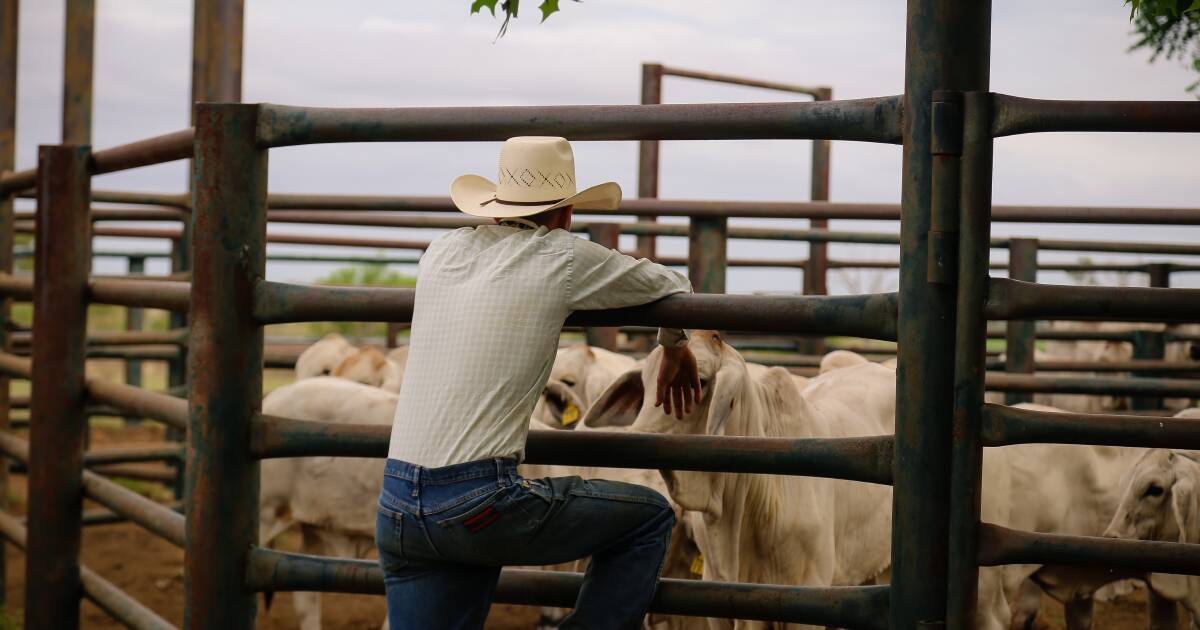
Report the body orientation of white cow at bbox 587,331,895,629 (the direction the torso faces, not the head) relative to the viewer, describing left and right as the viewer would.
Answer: facing the viewer and to the left of the viewer

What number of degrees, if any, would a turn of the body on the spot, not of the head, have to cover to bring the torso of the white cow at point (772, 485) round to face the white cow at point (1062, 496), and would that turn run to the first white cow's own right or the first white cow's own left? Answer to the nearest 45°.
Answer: approximately 180°

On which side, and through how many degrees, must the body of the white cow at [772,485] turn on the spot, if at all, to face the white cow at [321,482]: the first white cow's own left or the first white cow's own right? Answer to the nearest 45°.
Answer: approximately 90° to the first white cow's own right

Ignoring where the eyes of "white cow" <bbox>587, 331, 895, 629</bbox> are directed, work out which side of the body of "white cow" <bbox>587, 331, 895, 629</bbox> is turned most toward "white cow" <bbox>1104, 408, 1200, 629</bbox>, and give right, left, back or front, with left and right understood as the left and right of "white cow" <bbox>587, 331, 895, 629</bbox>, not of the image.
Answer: back

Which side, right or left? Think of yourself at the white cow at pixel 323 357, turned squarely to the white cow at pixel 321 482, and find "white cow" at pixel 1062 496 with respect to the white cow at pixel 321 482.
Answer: left

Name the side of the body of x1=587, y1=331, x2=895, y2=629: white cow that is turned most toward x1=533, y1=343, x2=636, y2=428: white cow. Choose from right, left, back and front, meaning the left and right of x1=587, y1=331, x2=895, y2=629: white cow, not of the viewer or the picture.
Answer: right

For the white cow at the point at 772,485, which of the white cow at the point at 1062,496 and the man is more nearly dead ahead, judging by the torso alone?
the man

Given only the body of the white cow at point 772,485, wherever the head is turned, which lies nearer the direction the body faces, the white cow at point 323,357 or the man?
the man

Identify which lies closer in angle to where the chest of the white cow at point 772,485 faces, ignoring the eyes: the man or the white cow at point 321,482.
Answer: the man

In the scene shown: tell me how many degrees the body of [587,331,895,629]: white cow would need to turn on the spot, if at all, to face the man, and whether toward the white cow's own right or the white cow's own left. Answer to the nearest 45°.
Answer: approximately 45° to the white cow's own left

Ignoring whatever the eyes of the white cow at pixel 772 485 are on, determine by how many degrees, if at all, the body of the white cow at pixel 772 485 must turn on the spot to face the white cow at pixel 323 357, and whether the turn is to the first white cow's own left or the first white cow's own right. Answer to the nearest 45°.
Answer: approximately 90° to the first white cow's own right
